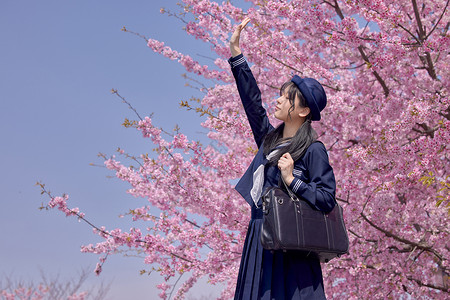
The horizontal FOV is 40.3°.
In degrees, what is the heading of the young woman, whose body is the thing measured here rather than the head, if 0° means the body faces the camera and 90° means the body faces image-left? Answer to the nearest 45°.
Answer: approximately 45°

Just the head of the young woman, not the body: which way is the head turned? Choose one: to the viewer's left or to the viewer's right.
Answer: to the viewer's left

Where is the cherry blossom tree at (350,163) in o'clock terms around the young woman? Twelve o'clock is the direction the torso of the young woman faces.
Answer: The cherry blossom tree is roughly at 5 o'clock from the young woman.
